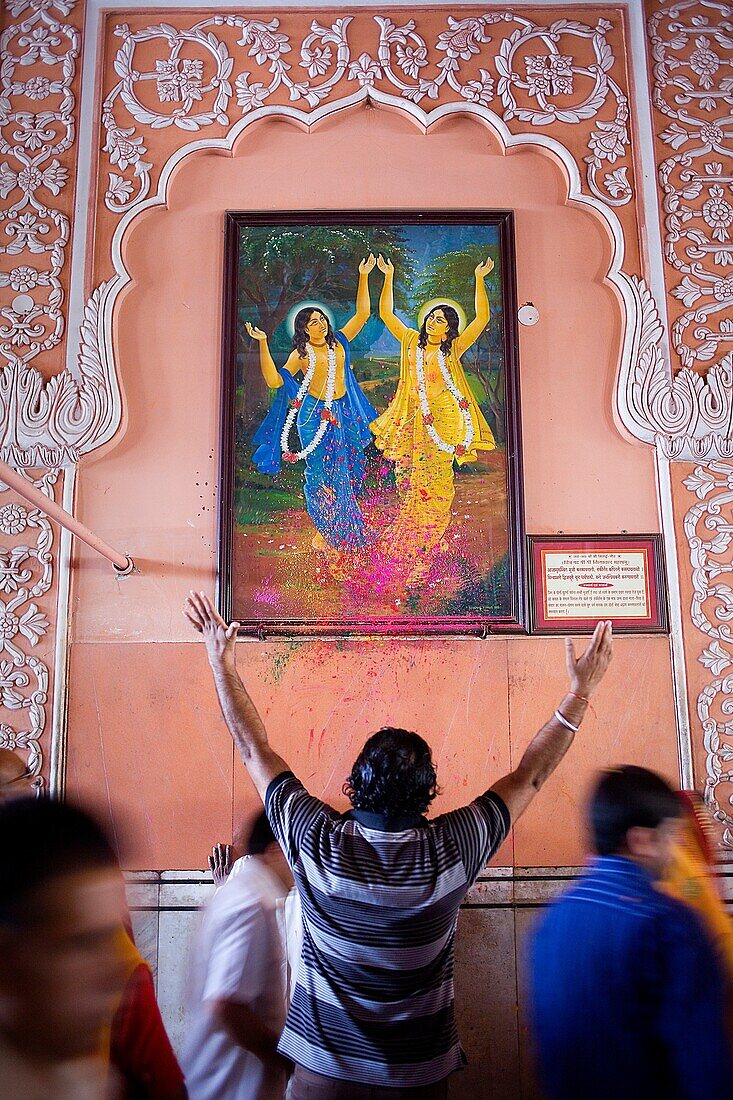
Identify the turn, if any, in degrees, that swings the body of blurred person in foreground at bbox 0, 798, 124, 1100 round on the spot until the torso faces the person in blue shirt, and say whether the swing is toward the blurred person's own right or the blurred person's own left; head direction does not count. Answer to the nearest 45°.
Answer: approximately 45° to the blurred person's own left

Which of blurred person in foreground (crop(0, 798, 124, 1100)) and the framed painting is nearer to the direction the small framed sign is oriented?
the blurred person in foreground

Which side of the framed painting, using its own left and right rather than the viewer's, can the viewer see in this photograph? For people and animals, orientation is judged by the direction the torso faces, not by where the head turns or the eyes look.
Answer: front

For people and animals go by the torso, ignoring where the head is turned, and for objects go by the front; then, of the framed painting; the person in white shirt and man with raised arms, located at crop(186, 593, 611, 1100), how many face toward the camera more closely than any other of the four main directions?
1

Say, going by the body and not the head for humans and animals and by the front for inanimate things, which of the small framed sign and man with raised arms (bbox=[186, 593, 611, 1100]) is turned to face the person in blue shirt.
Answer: the small framed sign

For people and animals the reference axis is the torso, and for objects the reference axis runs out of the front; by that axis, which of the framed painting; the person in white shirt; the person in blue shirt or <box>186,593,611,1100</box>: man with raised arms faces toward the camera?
the framed painting

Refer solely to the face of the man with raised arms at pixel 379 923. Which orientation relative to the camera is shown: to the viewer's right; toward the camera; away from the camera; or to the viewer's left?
away from the camera

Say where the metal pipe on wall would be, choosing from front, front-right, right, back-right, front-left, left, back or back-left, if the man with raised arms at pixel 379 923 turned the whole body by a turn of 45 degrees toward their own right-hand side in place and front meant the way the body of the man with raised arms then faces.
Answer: left

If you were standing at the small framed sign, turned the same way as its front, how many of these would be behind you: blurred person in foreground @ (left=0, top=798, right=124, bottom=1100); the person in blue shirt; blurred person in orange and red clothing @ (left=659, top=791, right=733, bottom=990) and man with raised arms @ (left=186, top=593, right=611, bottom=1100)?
0

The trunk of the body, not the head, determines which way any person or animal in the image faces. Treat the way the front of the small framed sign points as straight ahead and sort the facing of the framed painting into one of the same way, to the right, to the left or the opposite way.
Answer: the same way

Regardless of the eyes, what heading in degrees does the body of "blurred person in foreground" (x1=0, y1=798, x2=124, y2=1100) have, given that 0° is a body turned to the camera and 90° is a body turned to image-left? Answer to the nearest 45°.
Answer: approximately 315°

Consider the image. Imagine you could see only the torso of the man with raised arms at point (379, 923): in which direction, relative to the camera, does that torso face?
away from the camera
